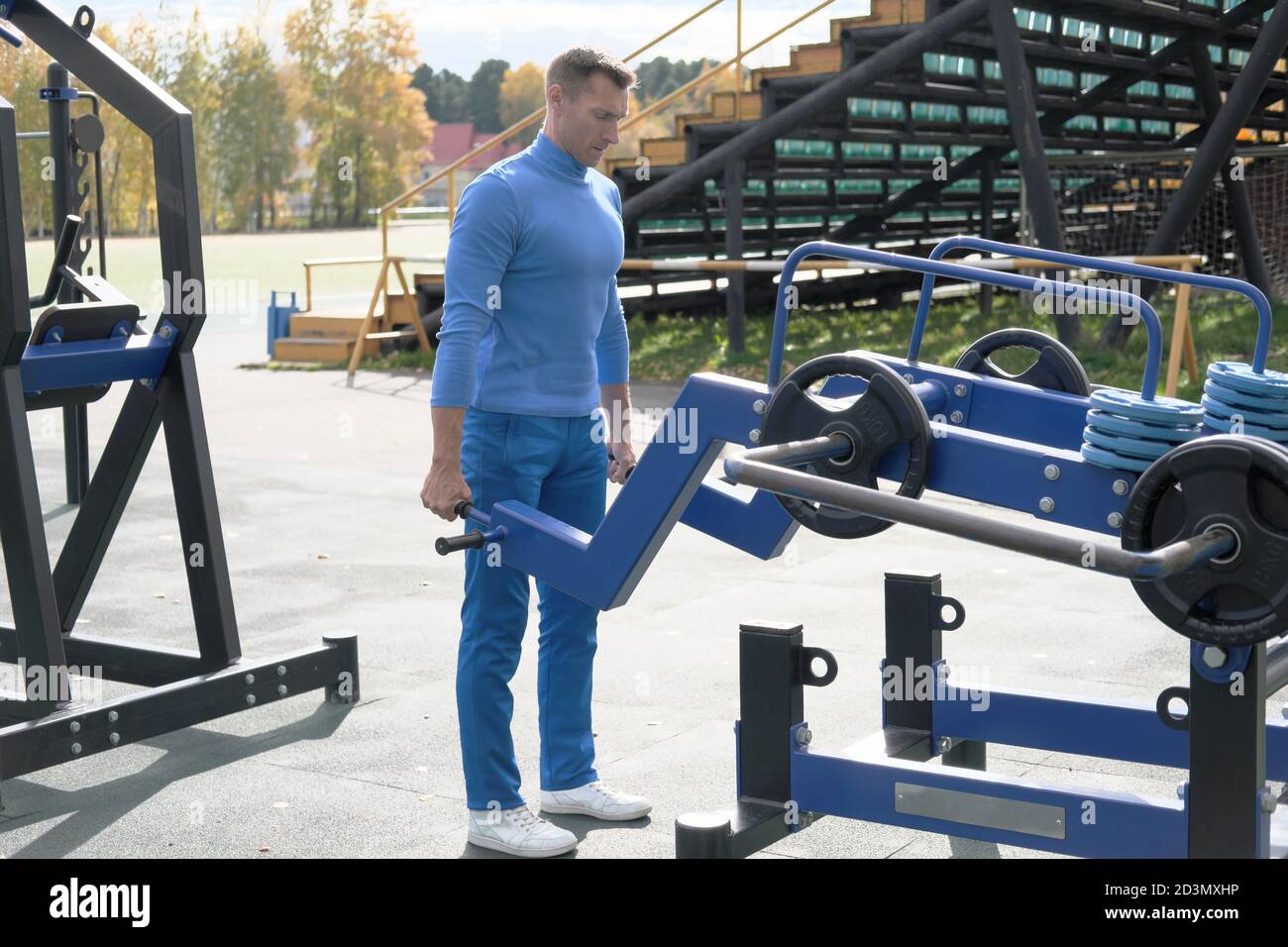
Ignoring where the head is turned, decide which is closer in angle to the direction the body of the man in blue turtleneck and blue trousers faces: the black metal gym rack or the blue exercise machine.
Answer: the blue exercise machine

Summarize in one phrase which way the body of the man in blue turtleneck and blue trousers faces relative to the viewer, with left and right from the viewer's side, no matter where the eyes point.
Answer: facing the viewer and to the right of the viewer

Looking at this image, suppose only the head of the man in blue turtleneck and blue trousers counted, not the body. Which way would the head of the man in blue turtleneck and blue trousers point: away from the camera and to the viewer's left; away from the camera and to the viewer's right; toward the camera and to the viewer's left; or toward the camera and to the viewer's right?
toward the camera and to the viewer's right

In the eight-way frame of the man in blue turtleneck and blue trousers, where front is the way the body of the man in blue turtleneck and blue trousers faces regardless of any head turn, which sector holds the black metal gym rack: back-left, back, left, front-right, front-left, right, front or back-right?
back

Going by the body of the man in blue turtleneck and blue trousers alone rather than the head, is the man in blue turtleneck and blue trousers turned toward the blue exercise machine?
yes
